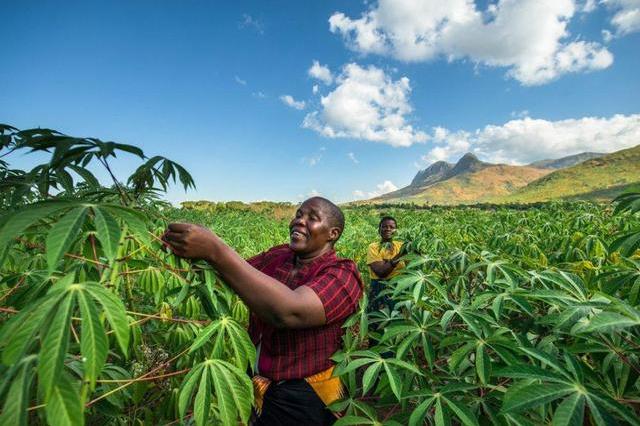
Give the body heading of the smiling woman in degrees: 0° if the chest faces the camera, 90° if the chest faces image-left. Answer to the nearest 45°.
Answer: approximately 45°

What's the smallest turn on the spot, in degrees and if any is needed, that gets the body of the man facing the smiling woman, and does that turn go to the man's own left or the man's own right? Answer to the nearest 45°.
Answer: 0° — they already face them

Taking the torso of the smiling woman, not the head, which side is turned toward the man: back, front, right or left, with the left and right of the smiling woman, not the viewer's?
back

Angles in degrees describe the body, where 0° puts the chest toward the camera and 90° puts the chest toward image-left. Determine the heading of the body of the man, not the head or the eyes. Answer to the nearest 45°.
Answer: approximately 0°
